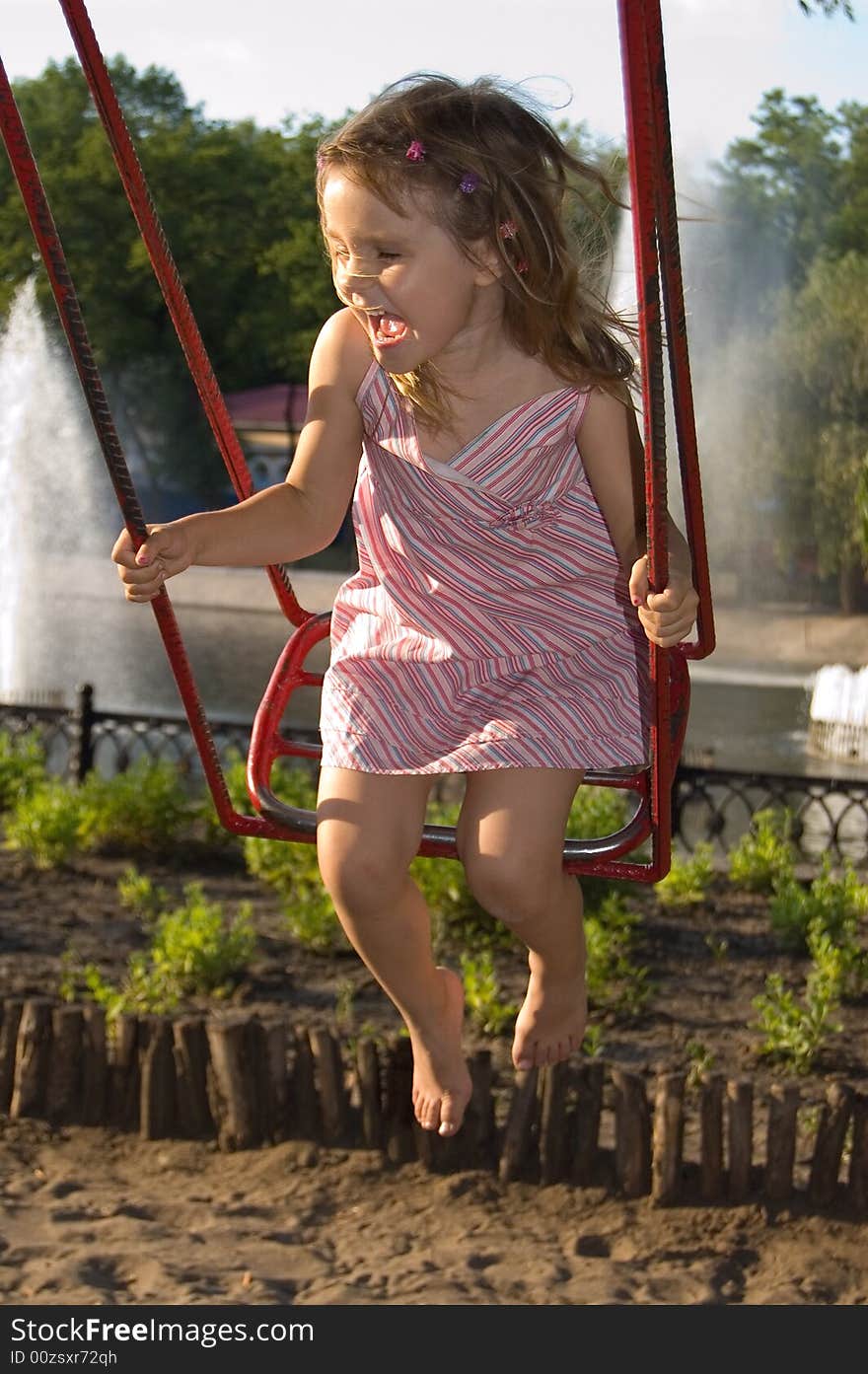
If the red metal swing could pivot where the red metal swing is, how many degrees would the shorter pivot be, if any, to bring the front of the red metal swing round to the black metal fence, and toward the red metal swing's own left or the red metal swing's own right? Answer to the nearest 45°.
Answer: approximately 180°

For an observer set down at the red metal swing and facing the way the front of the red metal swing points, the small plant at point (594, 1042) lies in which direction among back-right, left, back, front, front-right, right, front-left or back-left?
back

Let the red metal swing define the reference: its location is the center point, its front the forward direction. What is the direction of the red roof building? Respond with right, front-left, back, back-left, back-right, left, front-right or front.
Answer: back

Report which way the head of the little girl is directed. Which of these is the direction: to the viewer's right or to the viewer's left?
to the viewer's left

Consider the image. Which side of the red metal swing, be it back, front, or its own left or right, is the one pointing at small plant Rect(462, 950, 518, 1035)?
back

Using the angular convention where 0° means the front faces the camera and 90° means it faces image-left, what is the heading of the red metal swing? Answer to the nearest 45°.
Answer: approximately 0°

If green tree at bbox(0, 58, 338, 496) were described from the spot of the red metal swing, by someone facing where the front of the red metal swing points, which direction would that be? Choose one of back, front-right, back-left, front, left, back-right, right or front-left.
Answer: back

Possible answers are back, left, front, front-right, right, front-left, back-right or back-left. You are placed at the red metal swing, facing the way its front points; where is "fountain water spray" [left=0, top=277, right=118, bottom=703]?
back

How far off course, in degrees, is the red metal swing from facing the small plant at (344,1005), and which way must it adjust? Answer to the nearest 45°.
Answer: approximately 180°

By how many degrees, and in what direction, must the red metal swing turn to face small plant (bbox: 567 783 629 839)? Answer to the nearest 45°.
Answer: approximately 180°
